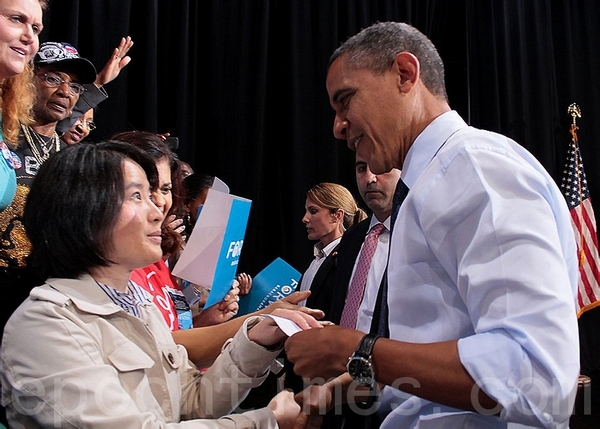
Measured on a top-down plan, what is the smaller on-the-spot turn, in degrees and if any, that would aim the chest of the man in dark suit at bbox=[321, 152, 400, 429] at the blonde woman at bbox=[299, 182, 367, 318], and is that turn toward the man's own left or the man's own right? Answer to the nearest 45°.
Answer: approximately 135° to the man's own right

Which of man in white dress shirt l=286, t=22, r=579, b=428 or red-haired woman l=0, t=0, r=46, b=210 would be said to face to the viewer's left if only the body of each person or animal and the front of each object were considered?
the man in white dress shirt

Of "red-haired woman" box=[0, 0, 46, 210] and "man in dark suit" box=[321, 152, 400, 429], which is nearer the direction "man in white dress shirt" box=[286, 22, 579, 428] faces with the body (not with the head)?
the red-haired woman

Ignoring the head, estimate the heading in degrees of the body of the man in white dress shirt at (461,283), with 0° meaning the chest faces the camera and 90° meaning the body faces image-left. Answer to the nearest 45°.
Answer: approximately 90°

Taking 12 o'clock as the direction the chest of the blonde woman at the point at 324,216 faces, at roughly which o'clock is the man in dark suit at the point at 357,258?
The man in dark suit is roughly at 9 o'clock from the blonde woman.
